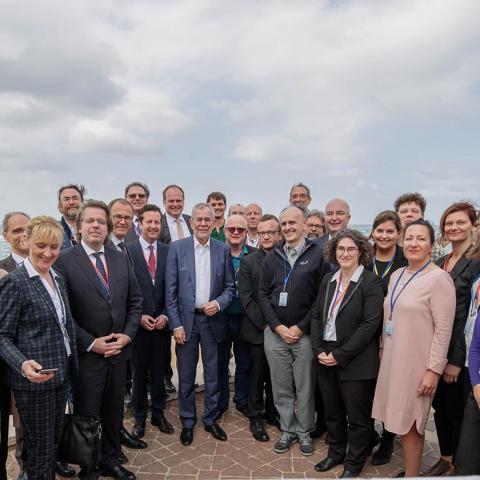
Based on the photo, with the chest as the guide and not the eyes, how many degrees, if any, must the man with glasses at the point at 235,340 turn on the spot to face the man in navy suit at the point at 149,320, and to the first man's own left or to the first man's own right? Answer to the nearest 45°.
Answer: approximately 45° to the first man's own right

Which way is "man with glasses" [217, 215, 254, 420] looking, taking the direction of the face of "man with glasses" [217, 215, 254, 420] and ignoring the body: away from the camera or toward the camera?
toward the camera

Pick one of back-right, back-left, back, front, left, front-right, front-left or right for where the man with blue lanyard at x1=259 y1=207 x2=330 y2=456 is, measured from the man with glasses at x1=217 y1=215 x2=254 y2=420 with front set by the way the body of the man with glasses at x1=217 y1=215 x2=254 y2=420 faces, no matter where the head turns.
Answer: front-left

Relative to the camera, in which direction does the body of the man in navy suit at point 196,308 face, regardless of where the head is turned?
toward the camera

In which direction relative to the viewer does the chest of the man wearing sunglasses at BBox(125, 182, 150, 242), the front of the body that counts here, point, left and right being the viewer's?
facing the viewer

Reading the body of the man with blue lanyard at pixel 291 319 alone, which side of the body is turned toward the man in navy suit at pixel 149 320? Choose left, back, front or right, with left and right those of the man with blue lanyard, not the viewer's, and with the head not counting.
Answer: right

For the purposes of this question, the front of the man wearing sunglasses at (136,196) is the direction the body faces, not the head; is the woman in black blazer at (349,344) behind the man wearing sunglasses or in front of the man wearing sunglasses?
in front

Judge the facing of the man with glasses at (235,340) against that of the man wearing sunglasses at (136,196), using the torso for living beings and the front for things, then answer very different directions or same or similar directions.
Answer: same or similar directions

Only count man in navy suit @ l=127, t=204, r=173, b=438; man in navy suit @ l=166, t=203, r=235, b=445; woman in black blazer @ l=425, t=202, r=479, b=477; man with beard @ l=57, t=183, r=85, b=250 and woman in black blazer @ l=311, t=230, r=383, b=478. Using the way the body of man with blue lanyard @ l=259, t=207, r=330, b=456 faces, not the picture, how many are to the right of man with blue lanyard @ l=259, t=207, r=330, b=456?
3

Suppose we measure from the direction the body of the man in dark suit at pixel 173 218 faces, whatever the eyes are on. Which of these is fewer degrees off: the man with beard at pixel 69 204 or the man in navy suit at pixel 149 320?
the man in navy suit

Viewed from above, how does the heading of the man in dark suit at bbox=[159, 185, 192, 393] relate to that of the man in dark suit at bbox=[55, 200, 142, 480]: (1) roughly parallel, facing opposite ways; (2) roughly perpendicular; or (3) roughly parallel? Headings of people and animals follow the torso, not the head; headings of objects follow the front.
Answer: roughly parallel

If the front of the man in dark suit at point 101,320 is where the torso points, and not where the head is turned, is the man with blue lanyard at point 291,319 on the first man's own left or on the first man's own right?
on the first man's own left

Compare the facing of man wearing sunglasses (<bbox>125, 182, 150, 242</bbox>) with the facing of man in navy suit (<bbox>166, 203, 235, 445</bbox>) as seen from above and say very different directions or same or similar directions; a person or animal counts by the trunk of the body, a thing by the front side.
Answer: same or similar directions

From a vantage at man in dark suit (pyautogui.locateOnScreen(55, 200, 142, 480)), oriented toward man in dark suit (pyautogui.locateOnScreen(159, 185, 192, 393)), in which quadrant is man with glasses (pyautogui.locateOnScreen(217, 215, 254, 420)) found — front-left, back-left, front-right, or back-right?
front-right

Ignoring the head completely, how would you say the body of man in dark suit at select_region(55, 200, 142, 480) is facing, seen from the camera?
toward the camera
